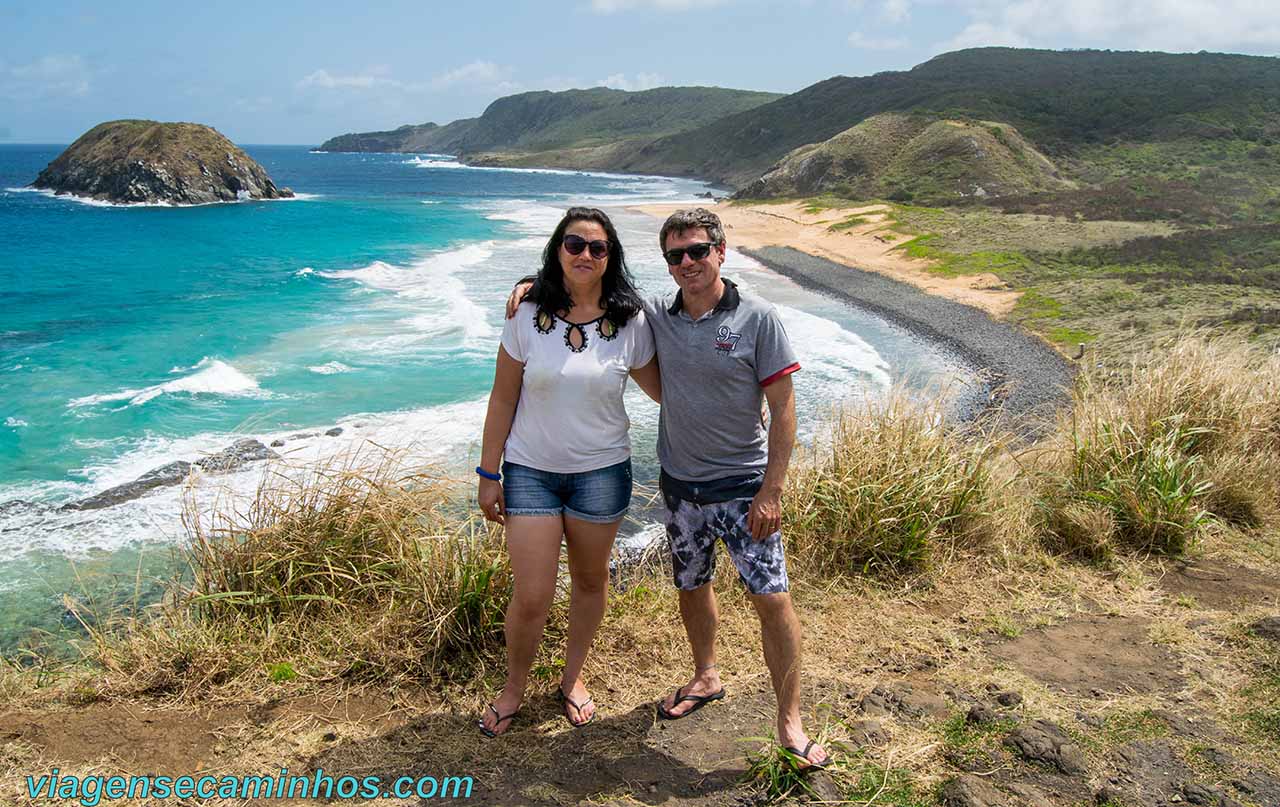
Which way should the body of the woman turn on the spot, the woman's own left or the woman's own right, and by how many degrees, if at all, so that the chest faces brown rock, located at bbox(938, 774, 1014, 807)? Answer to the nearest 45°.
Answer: approximately 45° to the woman's own left

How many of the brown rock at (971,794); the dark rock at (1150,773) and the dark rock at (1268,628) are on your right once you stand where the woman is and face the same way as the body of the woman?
0

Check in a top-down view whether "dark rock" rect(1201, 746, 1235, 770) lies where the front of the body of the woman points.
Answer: no

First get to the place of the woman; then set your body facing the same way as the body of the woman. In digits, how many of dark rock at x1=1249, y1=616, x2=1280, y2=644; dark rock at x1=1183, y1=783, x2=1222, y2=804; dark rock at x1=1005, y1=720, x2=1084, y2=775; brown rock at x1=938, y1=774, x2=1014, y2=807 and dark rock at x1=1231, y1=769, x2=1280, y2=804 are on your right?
0

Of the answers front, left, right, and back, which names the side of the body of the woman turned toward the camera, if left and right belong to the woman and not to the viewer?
front

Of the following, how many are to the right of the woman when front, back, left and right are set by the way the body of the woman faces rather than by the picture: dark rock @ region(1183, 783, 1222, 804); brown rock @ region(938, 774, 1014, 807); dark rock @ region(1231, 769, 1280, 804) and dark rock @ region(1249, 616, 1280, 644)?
0

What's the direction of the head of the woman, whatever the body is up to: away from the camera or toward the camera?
toward the camera

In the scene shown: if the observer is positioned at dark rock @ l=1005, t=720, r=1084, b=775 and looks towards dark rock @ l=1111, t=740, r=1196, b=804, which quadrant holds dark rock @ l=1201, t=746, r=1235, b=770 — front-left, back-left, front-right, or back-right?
front-left

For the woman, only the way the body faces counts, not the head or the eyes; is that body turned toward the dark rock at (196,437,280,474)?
no

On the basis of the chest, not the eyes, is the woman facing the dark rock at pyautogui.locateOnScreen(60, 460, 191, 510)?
no

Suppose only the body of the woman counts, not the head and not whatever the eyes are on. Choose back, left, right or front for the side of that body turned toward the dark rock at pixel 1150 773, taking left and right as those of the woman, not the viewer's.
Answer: left

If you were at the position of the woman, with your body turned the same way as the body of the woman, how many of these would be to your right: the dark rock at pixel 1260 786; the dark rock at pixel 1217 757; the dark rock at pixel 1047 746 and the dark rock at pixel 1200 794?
0

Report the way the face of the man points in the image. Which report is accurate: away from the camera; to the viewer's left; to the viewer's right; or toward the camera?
toward the camera

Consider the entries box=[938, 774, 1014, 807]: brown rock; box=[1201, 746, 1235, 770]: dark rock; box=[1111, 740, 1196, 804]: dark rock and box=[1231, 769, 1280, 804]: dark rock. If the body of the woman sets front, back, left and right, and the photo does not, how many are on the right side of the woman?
0

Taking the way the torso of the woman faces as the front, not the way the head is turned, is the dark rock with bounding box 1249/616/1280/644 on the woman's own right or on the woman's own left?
on the woman's own left
